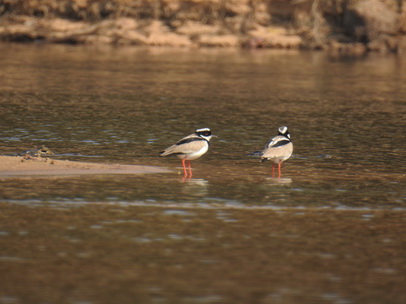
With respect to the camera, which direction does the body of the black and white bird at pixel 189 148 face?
to the viewer's right

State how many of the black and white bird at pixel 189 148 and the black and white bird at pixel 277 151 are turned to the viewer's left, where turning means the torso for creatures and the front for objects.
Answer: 0

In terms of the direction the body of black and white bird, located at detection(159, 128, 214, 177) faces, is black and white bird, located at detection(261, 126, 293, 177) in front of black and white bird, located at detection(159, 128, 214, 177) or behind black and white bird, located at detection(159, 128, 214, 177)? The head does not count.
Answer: in front

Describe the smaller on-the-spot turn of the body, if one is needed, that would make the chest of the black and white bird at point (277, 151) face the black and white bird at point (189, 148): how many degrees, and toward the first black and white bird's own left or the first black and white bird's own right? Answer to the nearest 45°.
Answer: approximately 135° to the first black and white bird's own left
